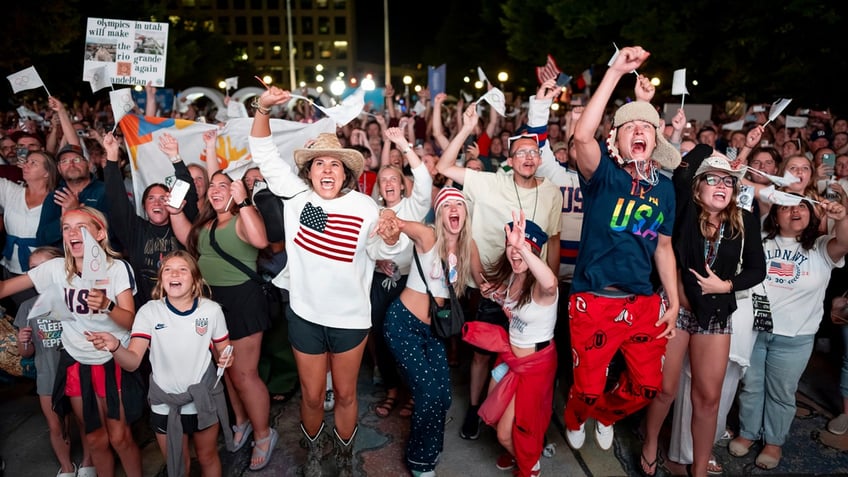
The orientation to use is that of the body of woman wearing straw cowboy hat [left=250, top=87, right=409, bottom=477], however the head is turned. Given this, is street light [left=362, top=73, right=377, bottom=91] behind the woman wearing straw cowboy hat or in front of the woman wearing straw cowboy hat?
behind

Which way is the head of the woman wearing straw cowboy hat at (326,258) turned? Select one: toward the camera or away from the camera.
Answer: toward the camera

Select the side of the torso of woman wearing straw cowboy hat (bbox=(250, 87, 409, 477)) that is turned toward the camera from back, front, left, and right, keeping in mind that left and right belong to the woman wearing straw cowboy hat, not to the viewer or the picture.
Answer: front

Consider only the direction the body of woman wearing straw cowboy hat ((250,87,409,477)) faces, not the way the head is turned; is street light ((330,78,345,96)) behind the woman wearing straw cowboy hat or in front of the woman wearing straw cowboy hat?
behind
